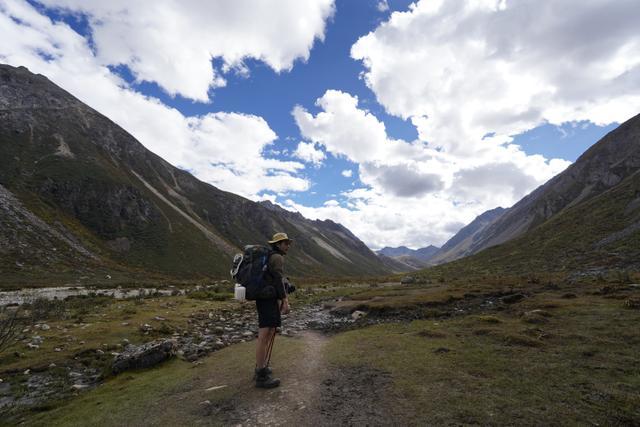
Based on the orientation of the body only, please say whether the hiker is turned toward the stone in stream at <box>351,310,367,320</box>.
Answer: no

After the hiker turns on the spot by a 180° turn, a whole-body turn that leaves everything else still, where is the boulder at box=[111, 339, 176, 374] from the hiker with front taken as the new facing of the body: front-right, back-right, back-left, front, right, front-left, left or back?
front-right

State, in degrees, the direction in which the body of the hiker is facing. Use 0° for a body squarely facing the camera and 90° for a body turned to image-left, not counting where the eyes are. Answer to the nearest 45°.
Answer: approximately 270°
